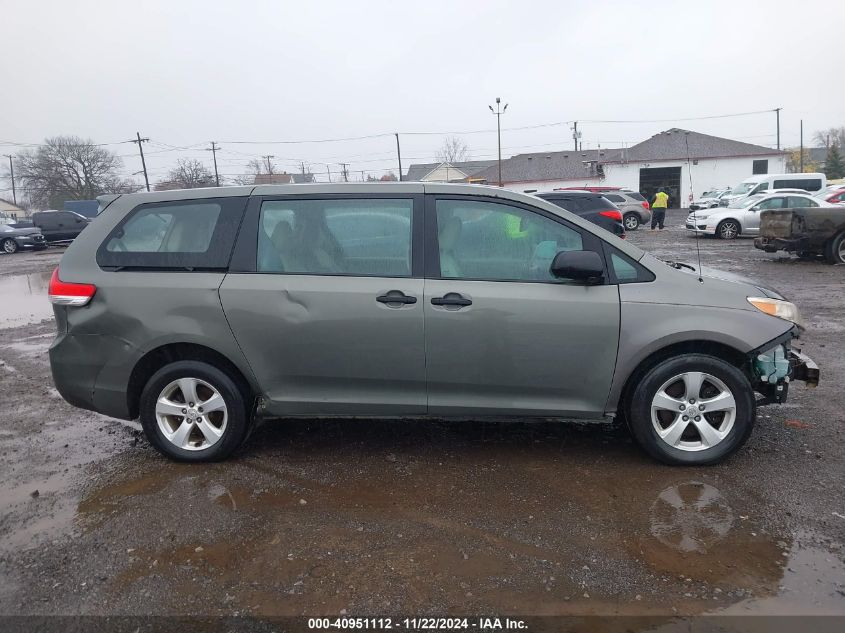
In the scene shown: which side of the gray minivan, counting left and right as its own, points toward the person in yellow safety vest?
left

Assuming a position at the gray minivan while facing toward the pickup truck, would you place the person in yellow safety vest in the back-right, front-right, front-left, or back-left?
front-left

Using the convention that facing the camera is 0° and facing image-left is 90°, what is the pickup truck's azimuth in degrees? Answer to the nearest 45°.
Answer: approximately 225°

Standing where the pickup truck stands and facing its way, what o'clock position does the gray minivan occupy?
The gray minivan is roughly at 5 o'clock from the pickup truck.

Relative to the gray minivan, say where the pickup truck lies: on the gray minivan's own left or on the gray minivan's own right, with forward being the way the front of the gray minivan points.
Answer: on the gray minivan's own left

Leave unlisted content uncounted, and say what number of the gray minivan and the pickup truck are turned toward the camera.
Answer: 0

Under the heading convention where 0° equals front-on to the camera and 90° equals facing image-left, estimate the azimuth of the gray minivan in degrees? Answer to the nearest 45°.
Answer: approximately 270°

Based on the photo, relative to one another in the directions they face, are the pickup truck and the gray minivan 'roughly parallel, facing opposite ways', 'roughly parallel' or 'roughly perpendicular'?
roughly parallel

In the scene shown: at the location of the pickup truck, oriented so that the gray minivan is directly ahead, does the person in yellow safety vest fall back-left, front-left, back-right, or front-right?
back-right
